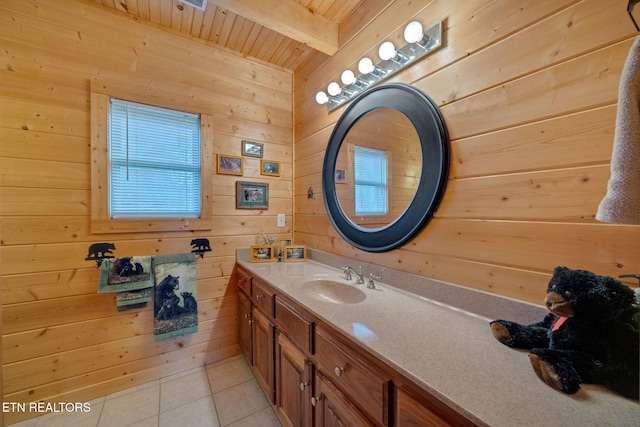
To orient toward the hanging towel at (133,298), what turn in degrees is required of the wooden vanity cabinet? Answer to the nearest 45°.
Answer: approximately 45° to its right

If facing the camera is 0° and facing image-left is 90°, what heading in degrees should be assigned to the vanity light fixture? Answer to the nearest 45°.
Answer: approximately 45°

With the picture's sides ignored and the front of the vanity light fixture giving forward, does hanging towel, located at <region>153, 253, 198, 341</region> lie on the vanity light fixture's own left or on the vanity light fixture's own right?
on the vanity light fixture's own right

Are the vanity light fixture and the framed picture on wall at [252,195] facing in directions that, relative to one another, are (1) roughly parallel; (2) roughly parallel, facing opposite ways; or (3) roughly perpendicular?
roughly perpendicular
